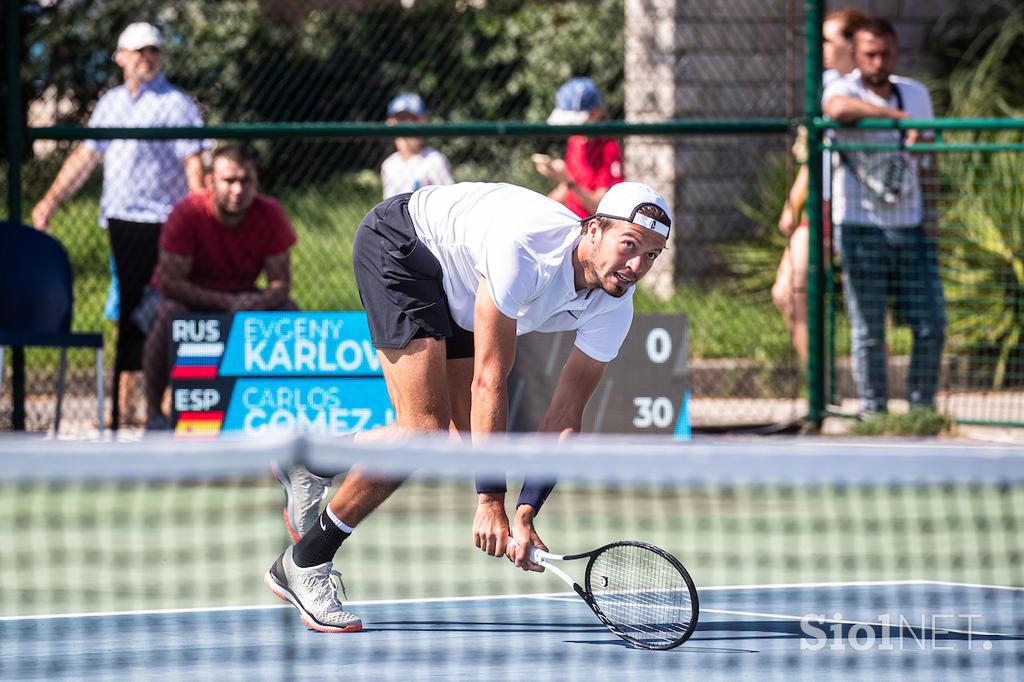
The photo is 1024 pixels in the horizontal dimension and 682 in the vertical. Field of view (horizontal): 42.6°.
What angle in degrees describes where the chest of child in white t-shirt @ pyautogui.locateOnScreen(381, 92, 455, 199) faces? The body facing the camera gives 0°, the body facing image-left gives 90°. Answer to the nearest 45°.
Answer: approximately 0°

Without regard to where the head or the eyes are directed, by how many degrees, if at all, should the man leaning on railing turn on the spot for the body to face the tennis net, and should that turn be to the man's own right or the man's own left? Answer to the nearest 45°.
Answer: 0° — they already face it

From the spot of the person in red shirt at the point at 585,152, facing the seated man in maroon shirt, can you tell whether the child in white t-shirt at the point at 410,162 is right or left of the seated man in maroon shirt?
right

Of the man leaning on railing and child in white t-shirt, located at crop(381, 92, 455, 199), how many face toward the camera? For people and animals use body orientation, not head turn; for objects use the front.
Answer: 2

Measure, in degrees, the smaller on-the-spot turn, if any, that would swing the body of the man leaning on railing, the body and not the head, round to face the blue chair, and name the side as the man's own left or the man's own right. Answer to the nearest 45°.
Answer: approximately 90° to the man's own right

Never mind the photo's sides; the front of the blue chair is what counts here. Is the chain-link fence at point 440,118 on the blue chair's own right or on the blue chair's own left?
on the blue chair's own left

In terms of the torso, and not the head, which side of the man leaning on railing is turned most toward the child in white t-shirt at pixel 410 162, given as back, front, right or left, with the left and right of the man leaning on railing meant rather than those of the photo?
right

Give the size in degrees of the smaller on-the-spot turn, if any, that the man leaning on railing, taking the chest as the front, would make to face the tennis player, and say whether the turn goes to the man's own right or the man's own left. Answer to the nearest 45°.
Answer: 0° — they already face them
